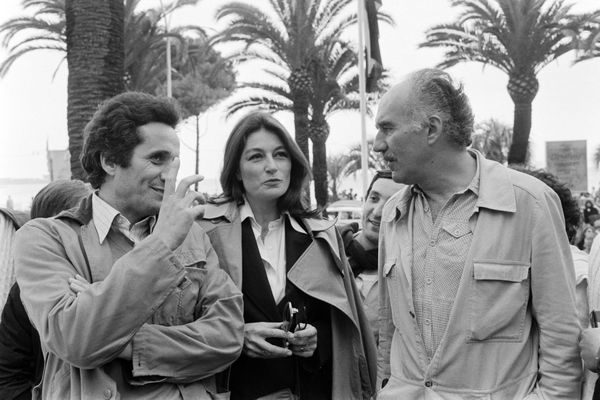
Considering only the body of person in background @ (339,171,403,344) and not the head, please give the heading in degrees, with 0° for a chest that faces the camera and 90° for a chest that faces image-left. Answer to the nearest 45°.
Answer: approximately 0°

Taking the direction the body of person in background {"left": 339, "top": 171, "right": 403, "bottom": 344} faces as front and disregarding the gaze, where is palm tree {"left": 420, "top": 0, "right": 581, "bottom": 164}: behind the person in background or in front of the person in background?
behind

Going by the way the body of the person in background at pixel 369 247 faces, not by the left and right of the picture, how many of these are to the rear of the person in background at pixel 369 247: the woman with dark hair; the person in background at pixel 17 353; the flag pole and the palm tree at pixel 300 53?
2

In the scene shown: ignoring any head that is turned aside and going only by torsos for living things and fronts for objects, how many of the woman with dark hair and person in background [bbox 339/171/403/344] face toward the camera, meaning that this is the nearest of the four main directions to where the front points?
2

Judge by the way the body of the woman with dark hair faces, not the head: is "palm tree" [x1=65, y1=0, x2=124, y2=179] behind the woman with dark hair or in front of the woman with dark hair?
behind

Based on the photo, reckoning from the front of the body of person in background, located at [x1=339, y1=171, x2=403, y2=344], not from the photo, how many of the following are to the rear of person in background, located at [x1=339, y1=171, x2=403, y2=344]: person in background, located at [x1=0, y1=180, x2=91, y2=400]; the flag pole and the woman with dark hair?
1

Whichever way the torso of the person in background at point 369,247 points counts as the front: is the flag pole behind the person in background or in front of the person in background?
behind

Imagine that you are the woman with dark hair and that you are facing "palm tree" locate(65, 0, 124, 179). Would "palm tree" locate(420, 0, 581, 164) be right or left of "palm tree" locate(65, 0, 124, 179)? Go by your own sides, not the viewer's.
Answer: right

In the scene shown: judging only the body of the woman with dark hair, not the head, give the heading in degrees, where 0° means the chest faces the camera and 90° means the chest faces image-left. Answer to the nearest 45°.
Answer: approximately 0°

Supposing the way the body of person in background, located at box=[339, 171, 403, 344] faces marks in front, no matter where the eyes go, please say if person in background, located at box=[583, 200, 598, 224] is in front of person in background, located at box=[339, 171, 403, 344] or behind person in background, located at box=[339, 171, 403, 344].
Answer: behind

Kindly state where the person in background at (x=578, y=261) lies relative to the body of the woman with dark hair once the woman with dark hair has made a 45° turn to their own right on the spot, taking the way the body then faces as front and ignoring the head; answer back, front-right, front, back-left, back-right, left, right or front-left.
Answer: back-left
